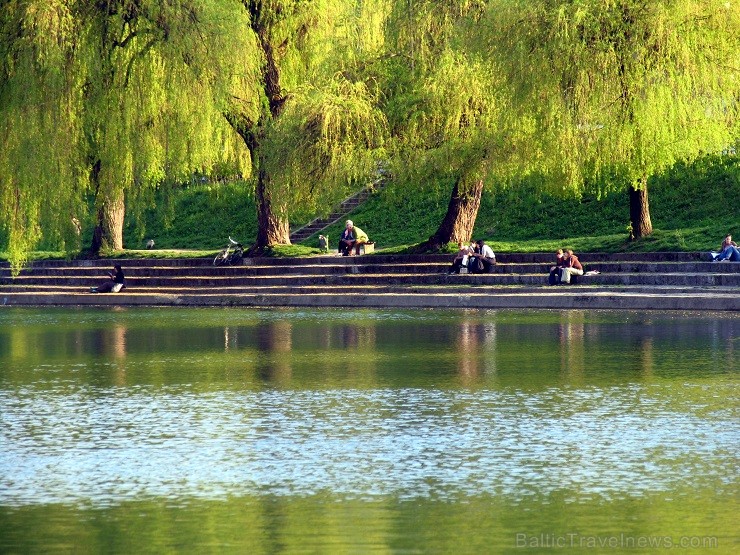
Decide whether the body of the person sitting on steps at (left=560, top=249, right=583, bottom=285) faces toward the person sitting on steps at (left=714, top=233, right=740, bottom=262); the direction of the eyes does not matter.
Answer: no

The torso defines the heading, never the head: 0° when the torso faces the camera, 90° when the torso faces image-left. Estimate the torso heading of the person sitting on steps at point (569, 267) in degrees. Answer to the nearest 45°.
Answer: approximately 45°

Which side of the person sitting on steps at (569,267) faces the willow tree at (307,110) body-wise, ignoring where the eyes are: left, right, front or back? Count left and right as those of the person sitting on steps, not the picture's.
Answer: right

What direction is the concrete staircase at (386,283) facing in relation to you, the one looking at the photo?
facing the viewer
